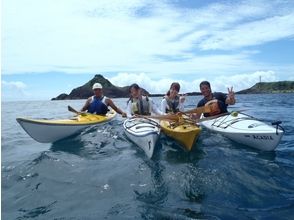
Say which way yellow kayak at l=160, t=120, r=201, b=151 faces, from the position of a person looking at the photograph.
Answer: facing the viewer and to the right of the viewer

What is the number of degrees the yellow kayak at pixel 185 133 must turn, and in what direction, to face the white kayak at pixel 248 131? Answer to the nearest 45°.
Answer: approximately 90° to its left

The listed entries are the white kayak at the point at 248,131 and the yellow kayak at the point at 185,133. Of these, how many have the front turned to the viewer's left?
0

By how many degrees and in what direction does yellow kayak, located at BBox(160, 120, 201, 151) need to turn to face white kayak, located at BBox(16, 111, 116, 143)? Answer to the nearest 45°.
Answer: approximately 135° to its right

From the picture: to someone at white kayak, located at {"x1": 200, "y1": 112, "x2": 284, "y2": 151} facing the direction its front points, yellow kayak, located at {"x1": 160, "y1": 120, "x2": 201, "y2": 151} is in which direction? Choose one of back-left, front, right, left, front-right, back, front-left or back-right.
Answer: right

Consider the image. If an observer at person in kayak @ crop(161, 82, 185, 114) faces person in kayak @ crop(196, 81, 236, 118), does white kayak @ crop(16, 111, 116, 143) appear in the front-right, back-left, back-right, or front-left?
back-right

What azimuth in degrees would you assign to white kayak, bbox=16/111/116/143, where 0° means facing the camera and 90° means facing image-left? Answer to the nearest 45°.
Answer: approximately 45°

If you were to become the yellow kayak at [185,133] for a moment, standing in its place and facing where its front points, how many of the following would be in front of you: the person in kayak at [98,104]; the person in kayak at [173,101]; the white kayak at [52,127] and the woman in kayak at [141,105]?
0

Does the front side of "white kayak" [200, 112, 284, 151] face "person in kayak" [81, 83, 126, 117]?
no

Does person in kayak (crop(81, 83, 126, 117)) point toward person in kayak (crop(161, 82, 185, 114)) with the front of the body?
no

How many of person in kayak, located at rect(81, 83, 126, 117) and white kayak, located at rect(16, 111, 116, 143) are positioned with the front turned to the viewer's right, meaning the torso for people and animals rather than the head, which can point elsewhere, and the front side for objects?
0

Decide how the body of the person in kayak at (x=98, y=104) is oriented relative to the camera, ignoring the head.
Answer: toward the camera

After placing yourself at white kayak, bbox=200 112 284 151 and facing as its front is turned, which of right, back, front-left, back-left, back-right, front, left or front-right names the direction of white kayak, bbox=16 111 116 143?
back-right

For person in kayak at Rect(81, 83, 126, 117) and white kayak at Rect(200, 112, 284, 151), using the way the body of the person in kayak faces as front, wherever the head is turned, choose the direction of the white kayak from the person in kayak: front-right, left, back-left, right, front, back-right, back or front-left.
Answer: front-left
